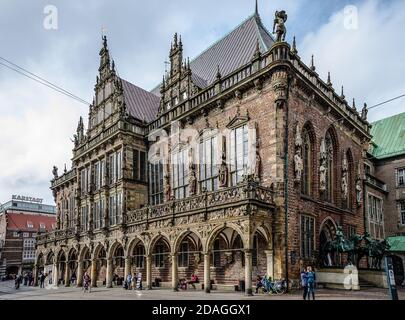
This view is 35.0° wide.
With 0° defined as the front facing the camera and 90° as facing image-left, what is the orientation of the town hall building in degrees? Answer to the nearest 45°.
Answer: approximately 45°

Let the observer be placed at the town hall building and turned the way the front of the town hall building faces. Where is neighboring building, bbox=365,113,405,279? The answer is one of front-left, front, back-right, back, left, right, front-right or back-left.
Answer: back
